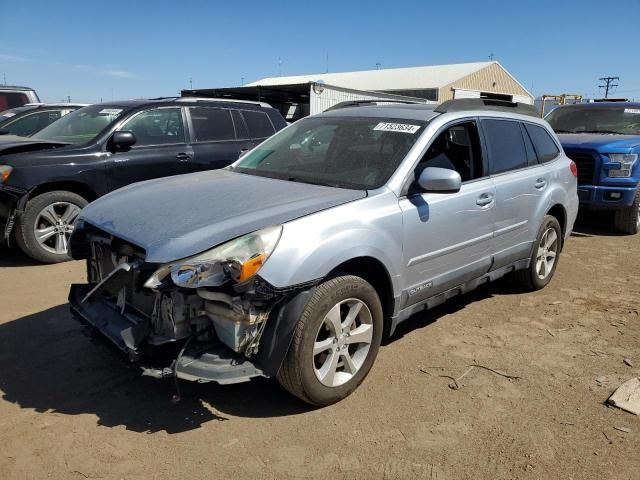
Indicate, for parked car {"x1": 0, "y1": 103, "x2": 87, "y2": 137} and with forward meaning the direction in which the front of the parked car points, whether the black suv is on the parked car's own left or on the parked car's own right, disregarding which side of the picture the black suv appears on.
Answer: on the parked car's own left

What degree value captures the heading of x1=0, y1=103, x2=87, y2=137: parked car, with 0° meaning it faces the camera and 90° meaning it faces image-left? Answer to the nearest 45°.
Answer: approximately 45°

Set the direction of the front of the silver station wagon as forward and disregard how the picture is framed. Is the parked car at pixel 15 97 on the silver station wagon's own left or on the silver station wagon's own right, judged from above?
on the silver station wagon's own right

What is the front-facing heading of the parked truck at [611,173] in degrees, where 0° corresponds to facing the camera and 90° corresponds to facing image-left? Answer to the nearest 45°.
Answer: approximately 45°

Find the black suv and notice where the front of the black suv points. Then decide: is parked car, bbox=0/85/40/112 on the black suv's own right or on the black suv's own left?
on the black suv's own right

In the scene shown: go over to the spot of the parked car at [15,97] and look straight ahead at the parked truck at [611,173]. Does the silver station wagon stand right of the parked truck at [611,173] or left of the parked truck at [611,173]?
right

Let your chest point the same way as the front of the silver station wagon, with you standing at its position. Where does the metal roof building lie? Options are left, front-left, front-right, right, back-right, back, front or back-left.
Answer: back-right

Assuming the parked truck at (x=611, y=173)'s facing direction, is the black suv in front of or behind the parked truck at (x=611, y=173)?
in front
